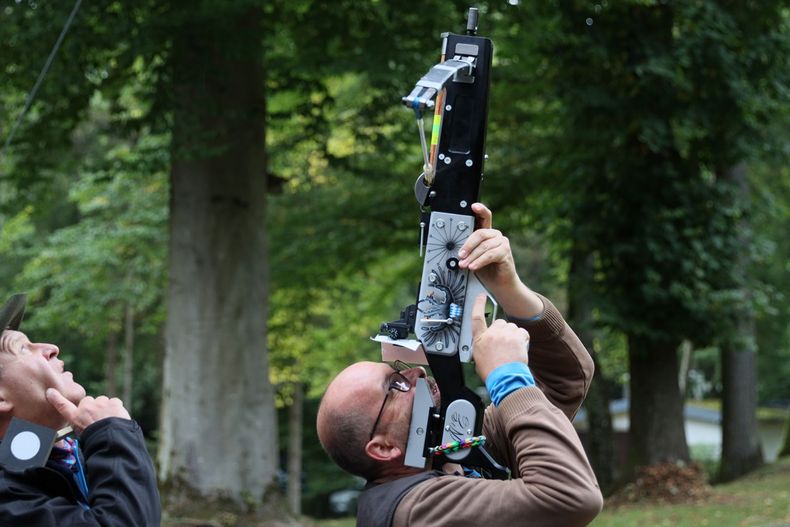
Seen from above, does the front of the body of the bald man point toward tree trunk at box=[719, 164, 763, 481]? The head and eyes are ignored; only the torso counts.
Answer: no

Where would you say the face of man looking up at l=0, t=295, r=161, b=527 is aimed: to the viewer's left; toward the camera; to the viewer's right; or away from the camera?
to the viewer's right

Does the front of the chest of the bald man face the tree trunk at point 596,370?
no

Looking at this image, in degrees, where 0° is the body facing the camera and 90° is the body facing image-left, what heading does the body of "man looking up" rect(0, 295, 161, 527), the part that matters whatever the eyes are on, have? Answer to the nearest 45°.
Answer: approximately 270°

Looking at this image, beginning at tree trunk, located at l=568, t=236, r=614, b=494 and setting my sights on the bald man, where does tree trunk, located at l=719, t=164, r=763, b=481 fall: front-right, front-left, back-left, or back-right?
back-left

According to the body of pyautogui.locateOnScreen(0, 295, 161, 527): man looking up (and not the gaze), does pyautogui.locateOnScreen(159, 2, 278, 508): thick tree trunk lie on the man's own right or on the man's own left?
on the man's own left
